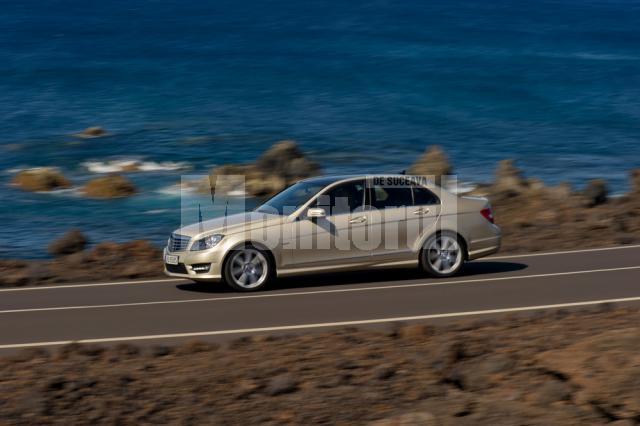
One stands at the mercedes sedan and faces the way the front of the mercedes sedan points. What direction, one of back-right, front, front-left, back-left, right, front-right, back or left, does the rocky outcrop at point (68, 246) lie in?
front-right

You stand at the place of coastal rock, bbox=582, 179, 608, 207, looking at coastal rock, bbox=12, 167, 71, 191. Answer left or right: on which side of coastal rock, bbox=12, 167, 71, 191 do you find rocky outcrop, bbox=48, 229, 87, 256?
left

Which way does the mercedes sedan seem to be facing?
to the viewer's left

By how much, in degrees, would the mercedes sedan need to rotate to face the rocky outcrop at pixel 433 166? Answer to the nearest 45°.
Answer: approximately 90° to its right

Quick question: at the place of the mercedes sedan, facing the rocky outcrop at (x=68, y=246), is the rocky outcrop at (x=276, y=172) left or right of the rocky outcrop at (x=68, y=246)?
right

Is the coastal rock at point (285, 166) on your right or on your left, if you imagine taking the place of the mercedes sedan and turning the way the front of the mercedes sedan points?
on your right

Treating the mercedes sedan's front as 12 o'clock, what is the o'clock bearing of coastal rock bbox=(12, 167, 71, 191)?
The coastal rock is roughly at 2 o'clock from the mercedes sedan.

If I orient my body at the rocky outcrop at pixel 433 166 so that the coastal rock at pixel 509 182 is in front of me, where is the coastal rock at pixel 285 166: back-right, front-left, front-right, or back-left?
back-right

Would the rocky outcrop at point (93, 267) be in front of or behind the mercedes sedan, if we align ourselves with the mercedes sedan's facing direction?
in front

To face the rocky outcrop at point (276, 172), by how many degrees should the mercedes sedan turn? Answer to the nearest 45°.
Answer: approximately 90° to its right

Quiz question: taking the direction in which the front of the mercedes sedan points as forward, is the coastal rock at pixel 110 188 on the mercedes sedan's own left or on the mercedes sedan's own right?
on the mercedes sedan's own right

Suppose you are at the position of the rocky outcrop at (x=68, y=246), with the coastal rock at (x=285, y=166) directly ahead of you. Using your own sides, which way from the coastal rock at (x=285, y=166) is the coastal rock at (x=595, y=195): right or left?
right
